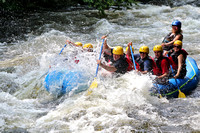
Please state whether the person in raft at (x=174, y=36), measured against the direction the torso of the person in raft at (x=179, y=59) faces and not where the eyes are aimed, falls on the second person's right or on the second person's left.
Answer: on the second person's right

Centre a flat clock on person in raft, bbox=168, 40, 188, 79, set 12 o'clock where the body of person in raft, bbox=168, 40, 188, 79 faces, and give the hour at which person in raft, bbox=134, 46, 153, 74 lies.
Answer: person in raft, bbox=134, 46, 153, 74 is roughly at 1 o'clock from person in raft, bbox=168, 40, 188, 79.

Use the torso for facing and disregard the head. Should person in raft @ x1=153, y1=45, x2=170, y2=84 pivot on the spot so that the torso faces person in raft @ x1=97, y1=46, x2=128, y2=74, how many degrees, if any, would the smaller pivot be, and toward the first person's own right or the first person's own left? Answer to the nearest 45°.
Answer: approximately 45° to the first person's own right

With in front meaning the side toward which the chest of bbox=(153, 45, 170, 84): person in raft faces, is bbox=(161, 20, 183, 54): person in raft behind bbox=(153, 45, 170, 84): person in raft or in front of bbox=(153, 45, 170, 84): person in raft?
behind
